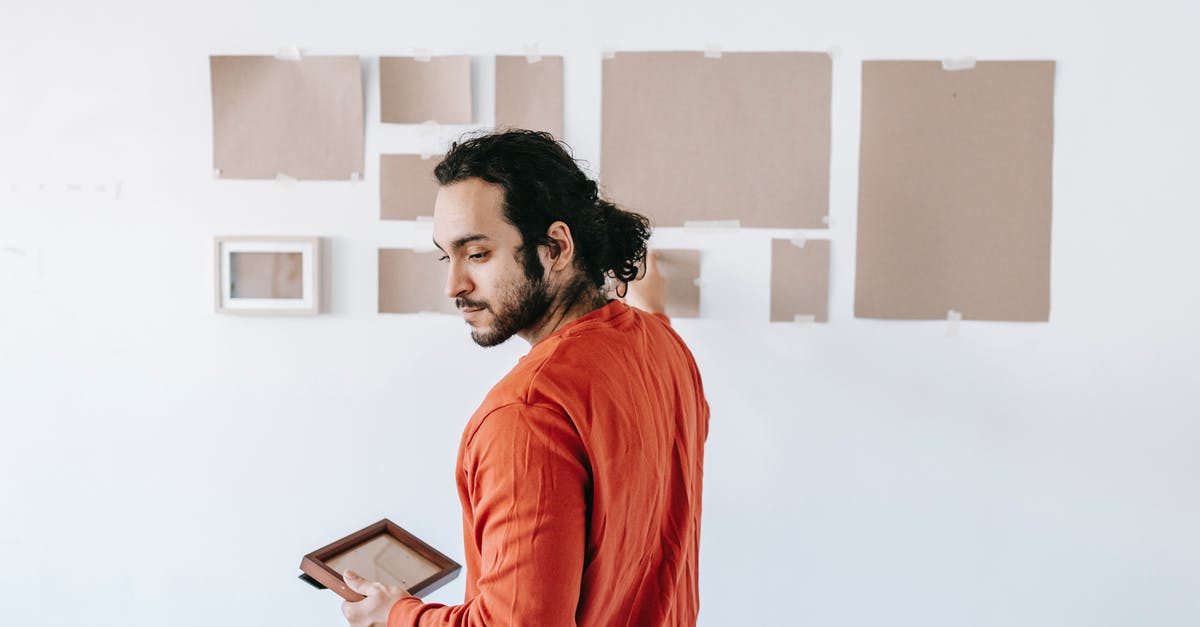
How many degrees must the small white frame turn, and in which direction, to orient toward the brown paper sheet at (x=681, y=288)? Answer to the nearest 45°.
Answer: approximately 45° to its left

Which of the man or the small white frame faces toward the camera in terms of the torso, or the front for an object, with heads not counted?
the small white frame

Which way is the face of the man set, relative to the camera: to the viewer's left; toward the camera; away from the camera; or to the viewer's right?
to the viewer's left

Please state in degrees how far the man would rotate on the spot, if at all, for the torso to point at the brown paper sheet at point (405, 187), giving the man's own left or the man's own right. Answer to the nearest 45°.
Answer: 0° — they already face it

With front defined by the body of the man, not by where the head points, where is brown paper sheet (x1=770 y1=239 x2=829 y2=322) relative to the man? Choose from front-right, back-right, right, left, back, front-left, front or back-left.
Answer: right

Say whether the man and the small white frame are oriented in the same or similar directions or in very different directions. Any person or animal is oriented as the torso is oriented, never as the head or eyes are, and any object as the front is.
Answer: very different directions

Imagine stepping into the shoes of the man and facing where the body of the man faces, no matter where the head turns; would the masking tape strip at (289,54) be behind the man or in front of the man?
in front

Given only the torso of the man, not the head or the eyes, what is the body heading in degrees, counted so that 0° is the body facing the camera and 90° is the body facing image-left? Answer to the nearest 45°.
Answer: approximately 135°

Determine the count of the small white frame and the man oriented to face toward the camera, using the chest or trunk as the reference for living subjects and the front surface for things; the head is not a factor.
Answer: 1

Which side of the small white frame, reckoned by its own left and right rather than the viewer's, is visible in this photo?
front
